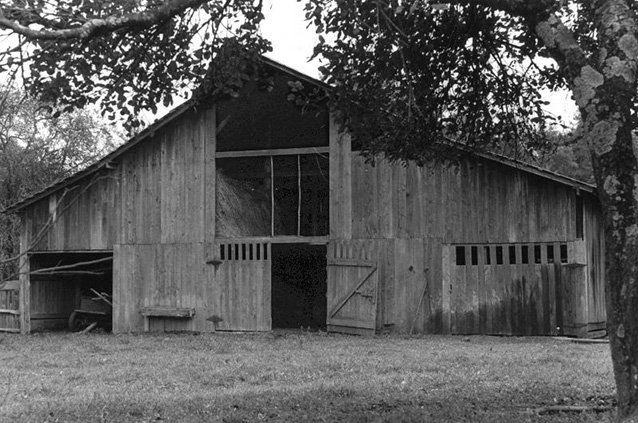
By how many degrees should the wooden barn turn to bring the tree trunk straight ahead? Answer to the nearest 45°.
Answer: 0° — it already faces it

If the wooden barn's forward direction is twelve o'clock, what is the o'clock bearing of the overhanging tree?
The overhanging tree is roughly at 12 o'clock from the wooden barn.

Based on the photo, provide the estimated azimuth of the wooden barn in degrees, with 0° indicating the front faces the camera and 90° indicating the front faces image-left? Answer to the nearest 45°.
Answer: approximately 0°
